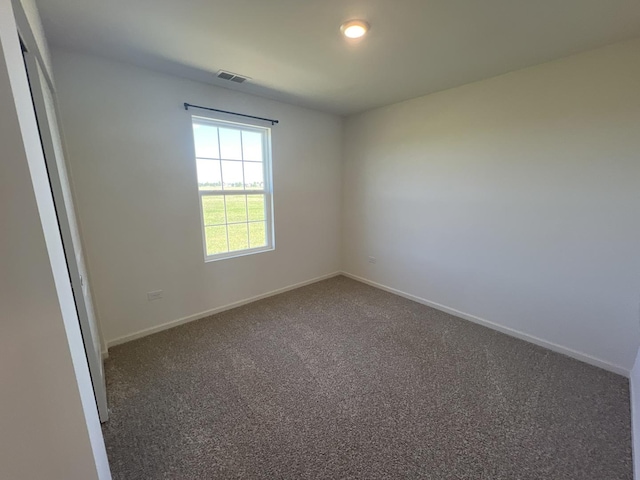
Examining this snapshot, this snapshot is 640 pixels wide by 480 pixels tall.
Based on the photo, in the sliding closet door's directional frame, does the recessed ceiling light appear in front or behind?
in front

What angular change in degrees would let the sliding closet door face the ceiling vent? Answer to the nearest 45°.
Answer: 0° — it already faces it

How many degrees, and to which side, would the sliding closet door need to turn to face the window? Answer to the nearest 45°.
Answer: approximately 45° to its left

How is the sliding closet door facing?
to the viewer's right

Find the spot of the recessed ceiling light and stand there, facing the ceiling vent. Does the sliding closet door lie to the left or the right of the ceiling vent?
left
